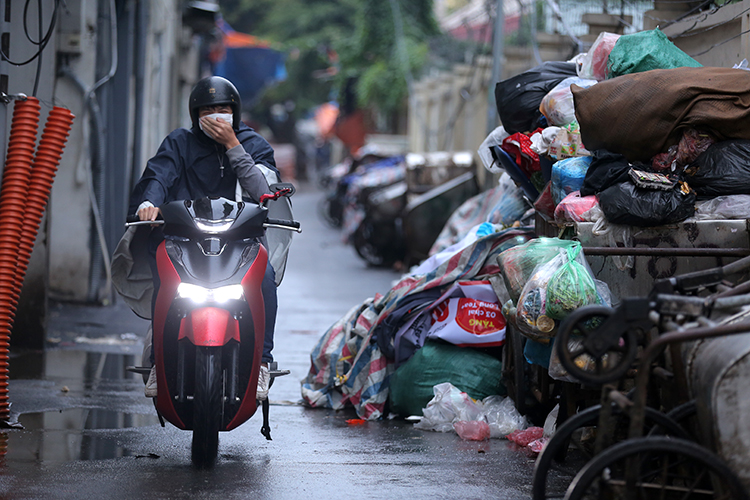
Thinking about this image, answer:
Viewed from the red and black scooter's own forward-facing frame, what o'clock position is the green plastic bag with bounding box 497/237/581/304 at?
The green plastic bag is roughly at 9 o'clock from the red and black scooter.

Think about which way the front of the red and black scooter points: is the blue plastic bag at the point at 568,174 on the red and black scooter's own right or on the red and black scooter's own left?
on the red and black scooter's own left

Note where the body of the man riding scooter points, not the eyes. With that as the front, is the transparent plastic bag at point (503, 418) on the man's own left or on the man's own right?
on the man's own left

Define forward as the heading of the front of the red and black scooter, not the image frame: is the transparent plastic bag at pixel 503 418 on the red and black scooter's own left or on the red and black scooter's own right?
on the red and black scooter's own left

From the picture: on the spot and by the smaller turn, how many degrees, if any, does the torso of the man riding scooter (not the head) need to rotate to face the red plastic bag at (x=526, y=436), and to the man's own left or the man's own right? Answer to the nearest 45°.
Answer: approximately 90° to the man's own left

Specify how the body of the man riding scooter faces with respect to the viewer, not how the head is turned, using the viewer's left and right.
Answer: facing the viewer

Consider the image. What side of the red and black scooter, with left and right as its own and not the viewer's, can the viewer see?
front

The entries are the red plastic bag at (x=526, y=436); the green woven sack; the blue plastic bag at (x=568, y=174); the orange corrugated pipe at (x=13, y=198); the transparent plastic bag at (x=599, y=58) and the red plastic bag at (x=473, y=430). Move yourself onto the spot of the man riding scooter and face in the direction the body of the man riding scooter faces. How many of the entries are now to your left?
5

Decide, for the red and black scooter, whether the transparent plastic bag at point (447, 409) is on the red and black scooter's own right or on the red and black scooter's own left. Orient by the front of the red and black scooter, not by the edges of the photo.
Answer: on the red and black scooter's own left

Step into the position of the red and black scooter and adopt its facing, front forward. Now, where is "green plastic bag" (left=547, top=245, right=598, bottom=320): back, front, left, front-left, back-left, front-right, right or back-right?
left

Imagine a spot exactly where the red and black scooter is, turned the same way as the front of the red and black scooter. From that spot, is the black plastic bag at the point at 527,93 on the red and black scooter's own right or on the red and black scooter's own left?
on the red and black scooter's own left

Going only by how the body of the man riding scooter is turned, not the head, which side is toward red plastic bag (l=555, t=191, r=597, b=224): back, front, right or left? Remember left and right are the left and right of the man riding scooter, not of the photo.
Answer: left

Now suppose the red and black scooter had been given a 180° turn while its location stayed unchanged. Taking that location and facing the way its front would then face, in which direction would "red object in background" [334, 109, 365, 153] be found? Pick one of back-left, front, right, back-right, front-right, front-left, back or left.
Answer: front

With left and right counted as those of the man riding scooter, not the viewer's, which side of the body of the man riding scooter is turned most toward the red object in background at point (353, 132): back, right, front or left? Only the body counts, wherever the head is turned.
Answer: back

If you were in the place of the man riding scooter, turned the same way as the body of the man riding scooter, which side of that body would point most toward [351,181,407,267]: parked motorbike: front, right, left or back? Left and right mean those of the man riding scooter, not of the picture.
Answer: back

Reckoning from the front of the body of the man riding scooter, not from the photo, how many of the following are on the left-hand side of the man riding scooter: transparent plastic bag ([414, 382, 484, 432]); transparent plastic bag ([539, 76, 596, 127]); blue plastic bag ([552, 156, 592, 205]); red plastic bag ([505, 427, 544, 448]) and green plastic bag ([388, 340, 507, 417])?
5

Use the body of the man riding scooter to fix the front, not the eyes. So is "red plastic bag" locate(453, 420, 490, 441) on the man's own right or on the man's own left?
on the man's own left
